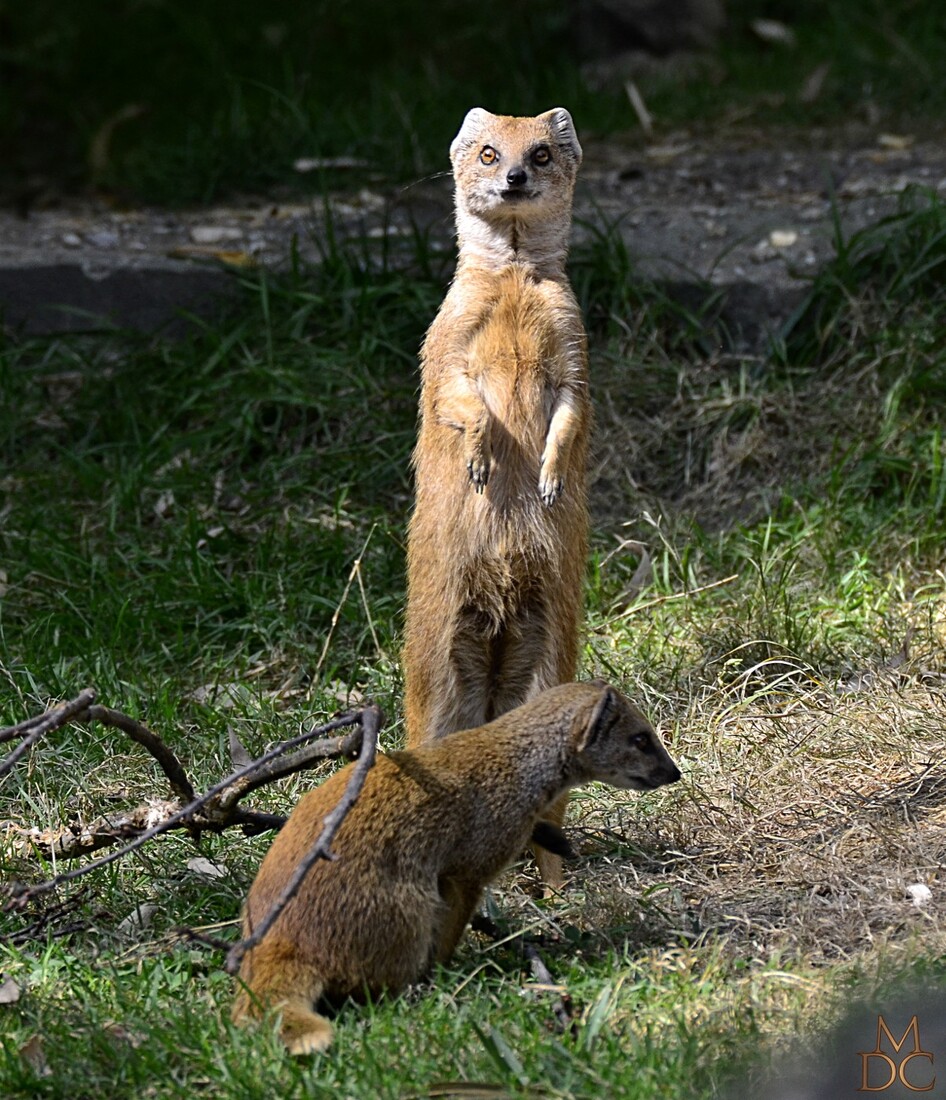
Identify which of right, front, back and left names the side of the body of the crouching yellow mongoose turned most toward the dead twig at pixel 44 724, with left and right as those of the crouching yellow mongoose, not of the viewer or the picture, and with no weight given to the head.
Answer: back

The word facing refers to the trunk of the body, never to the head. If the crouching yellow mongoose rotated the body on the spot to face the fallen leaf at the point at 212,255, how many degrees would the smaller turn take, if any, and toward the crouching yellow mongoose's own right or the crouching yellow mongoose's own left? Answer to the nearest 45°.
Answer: approximately 90° to the crouching yellow mongoose's own left

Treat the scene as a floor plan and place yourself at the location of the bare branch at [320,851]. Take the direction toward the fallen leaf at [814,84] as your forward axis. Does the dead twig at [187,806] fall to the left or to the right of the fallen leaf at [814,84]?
left

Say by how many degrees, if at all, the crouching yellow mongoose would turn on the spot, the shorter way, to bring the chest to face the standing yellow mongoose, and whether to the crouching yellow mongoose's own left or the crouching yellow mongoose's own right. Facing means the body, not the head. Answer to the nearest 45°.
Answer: approximately 90° to the crouching yellow mongoose's own left

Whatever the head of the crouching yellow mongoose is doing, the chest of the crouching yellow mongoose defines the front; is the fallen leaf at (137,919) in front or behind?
behind

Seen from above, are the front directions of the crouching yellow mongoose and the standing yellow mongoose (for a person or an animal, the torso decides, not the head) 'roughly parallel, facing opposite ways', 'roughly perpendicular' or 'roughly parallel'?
roughly perpendicular

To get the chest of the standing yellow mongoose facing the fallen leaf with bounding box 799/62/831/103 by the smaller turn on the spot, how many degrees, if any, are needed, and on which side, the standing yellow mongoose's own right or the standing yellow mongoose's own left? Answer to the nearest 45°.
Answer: approximately 180°

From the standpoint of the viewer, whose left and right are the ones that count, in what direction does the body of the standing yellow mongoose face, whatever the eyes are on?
facing the viewer

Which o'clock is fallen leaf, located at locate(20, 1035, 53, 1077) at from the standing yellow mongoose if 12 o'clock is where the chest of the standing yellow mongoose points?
The fallen leaf is roughly at 1 o'clock from the standing yellow mongoose.

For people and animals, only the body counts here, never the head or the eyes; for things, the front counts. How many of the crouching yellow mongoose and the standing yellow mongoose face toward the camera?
1

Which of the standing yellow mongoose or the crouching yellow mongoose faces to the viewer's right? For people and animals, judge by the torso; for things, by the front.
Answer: the crouching yellow mongoose

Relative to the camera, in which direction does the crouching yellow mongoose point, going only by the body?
to the viewer's right
